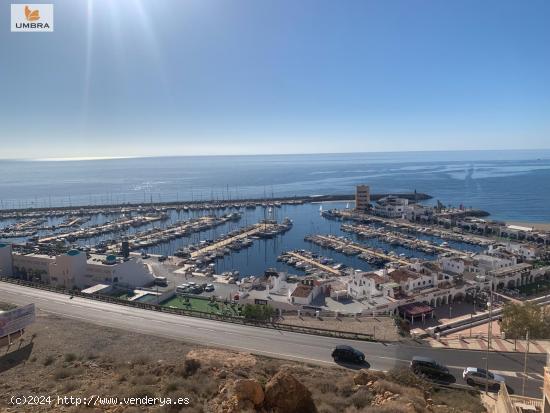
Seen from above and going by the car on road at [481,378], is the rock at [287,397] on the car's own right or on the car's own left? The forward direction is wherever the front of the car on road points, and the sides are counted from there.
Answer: on the car's own right

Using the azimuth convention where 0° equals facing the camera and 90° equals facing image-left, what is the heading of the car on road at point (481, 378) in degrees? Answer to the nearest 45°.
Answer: approximately 270°

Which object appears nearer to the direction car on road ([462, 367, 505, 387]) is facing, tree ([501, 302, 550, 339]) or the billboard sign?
the tree

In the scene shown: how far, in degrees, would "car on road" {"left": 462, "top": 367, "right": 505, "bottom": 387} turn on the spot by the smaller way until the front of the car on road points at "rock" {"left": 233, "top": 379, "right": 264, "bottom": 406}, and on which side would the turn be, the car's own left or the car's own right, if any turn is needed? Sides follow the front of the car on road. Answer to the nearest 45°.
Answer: approximately 135° to the car's own right

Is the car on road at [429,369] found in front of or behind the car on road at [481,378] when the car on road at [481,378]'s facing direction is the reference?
behind

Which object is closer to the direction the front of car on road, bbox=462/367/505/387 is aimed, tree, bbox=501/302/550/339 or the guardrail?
the tree

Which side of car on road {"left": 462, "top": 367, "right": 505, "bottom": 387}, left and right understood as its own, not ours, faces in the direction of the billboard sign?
back
